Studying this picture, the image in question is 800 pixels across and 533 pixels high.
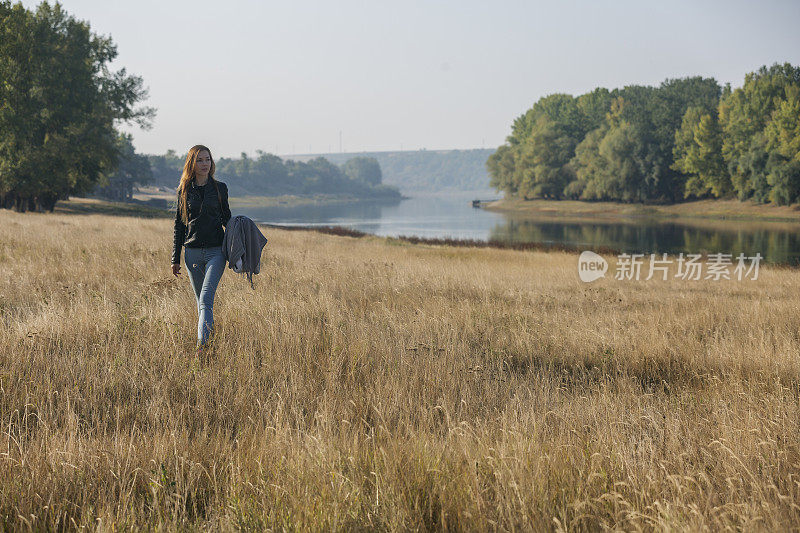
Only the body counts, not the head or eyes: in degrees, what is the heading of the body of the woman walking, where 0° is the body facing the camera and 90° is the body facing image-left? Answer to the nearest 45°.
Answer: approximately 0°
